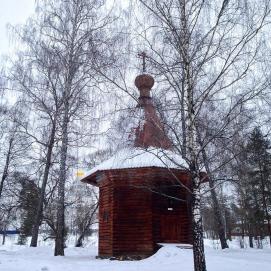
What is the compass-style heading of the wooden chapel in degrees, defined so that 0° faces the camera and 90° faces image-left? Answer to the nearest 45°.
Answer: approximately 315°
